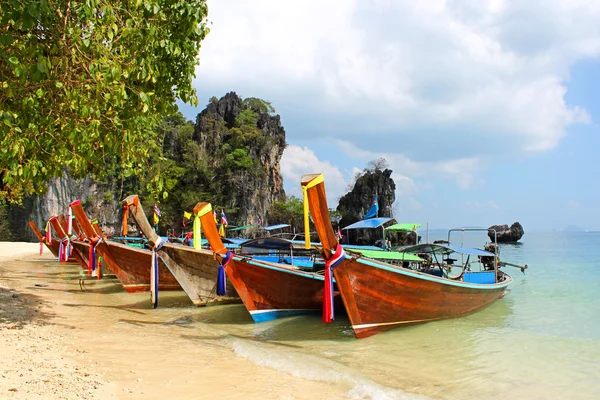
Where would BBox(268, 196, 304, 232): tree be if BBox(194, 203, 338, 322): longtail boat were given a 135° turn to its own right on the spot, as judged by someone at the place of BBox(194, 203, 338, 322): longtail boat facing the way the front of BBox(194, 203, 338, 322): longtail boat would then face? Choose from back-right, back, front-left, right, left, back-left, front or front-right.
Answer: front

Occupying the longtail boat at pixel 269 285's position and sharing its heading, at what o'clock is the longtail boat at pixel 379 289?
the longtail boat at pixel 379 289 is roughly at 9 o'clock from the longtail boat at pixel 269 285.

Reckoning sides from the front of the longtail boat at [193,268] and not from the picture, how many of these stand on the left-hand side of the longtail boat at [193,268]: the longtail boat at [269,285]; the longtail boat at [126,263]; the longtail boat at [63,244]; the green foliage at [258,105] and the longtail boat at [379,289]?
2

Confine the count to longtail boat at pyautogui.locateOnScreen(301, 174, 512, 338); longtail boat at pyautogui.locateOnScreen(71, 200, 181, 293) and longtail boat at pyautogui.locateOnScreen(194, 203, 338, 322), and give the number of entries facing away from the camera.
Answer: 0

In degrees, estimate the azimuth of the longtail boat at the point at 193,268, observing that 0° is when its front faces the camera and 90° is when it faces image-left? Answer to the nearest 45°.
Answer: approximately 45°

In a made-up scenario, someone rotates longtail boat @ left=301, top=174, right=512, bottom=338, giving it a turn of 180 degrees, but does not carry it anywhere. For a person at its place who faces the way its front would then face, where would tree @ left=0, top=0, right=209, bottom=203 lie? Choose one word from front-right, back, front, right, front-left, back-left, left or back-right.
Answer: back

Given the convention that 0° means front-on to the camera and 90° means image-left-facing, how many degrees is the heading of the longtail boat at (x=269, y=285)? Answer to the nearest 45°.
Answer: approximately 45°

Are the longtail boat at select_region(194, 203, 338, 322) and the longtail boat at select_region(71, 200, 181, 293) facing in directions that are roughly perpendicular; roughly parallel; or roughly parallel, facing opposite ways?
roughly parallel

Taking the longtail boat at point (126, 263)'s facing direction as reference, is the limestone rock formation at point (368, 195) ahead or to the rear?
to the rear

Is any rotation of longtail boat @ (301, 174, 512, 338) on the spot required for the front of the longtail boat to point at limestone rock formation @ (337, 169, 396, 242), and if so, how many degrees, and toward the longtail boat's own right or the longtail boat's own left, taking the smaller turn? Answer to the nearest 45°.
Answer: approximately 135° to the longtail boat's own right

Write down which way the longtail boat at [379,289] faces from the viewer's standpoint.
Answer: facing the viewer and to the left of the viewer

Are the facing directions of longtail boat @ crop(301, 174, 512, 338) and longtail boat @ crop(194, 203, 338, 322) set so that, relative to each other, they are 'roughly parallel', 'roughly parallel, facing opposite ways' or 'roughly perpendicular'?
roughly parallel

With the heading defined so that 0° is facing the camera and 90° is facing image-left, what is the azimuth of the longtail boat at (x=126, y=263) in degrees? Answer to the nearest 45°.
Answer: approximately 45°

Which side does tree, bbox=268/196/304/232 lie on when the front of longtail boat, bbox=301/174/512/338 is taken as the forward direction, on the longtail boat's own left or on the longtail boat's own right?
on the longtail boat's own right

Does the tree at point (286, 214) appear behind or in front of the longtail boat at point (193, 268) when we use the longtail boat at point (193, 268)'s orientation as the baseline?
behind
